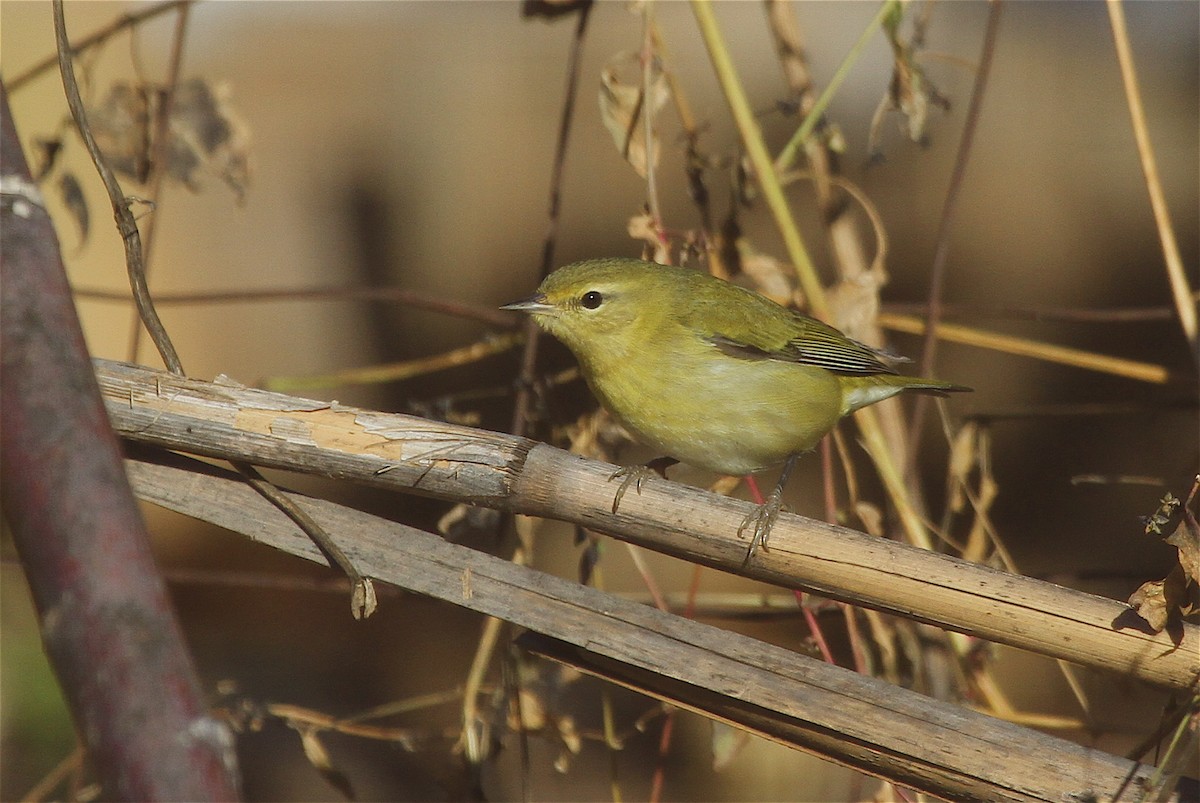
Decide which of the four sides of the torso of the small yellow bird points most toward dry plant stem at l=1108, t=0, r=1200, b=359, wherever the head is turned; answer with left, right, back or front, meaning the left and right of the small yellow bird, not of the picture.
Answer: back

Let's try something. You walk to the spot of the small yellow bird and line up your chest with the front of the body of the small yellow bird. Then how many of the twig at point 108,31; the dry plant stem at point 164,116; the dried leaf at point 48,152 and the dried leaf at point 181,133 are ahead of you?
4

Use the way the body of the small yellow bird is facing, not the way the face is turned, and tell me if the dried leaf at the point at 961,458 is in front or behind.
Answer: behind

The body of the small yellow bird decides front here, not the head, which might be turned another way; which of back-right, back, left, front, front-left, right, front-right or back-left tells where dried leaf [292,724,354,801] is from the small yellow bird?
front-left

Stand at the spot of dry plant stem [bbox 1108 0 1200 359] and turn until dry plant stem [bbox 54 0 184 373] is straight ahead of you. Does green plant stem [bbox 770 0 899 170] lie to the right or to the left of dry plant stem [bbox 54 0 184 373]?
right

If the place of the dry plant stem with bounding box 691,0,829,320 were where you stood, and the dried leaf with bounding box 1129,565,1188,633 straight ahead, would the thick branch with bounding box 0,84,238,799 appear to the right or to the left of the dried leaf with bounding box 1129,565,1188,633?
right

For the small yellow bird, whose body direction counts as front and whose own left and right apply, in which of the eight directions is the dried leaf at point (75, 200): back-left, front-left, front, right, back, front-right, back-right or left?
front

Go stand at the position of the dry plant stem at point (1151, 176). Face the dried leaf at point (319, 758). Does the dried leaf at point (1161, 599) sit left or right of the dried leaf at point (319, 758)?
left

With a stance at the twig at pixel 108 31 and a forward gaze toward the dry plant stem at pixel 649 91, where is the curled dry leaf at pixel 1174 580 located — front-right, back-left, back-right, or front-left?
front-right

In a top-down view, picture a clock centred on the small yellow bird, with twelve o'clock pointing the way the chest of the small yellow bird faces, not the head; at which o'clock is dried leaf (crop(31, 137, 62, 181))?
The dried leaf is roughly at 12 o'clock from the small yellow bird.

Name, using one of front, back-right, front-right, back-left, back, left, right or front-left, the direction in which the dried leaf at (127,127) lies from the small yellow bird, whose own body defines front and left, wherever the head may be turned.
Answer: front

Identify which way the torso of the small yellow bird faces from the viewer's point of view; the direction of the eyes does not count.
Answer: to the viewer's left

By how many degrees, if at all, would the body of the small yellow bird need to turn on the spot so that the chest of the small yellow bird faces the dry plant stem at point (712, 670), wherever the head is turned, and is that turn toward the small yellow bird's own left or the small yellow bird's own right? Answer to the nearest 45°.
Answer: approximately 90° to the small yellow bird's own left
